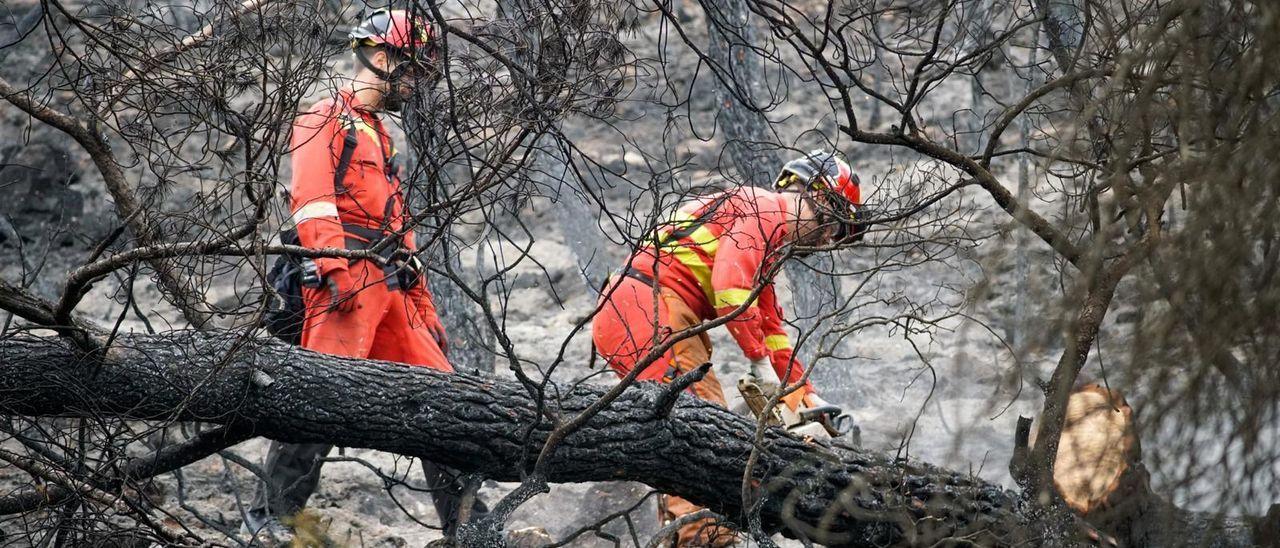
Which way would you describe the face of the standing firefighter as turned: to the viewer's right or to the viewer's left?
to the viewer's right

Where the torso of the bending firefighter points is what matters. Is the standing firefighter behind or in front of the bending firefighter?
behind

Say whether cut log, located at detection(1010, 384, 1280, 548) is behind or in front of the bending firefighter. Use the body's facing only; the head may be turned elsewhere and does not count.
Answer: in front

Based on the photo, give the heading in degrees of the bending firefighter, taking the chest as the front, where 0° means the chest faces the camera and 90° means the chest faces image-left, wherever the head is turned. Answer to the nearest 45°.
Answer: approximately 270°
